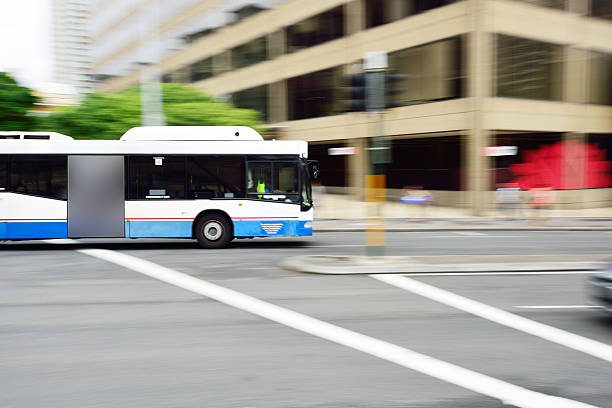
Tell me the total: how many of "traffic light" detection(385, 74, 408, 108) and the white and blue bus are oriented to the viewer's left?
0

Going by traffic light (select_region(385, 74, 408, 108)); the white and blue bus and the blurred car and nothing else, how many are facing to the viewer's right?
2

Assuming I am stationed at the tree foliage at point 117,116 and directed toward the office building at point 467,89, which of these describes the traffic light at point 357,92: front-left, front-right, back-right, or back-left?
front-right

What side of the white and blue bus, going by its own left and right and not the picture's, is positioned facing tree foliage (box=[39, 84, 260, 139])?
left

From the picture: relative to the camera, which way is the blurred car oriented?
to the viewer's left

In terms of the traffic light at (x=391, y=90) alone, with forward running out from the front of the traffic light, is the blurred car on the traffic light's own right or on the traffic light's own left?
on the traffic light's own right

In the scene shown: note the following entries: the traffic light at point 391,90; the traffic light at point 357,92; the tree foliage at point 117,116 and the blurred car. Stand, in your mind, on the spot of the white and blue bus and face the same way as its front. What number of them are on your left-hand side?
1

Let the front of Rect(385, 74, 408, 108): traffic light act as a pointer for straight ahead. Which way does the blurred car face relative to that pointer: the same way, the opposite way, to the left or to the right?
the opposite way

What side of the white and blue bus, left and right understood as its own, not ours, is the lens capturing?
right

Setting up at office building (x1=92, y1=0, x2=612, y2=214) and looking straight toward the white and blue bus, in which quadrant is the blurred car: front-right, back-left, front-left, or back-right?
front-left
